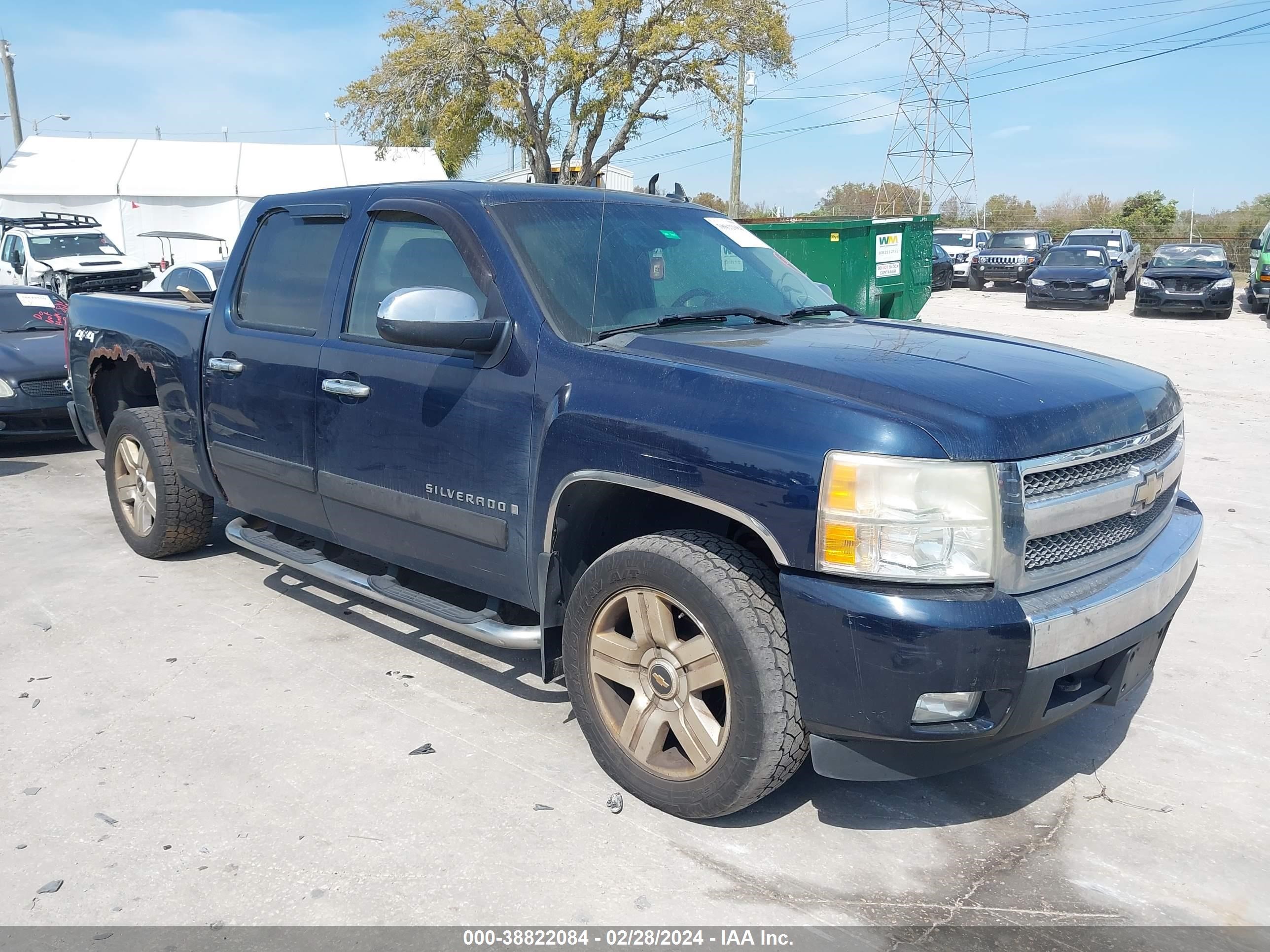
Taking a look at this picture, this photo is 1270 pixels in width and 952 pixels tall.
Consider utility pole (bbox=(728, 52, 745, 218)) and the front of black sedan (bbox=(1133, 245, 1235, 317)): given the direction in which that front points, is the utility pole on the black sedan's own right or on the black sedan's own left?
on the black sedan's own right

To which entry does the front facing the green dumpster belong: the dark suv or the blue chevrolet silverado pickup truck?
the dark suv

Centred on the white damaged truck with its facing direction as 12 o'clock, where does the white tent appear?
The white tent is roughly at 8 o'clock from the white damaged truck.

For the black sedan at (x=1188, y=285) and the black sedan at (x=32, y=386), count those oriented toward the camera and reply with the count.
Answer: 2

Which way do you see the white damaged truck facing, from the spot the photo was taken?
facing the viewer and to the right of the viewer

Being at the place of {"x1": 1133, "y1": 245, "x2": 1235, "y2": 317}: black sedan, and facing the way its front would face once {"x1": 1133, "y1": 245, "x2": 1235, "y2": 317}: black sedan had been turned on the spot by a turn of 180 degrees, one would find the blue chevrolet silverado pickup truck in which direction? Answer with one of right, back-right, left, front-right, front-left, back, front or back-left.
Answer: back

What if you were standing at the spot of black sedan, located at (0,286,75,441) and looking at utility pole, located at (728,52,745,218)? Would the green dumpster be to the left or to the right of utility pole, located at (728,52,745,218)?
right

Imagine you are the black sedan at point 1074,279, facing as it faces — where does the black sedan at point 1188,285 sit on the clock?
the black sedan at point 1188,285 is roughly at 10 o'clock from the black sedan at point 1074,279.

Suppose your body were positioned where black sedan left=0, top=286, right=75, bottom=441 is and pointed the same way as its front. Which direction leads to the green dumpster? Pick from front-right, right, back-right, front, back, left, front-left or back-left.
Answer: left

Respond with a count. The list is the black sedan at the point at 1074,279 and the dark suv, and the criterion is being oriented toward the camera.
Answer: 2

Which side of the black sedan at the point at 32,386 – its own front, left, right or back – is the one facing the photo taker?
front

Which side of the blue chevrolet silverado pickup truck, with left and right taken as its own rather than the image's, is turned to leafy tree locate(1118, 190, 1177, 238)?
left

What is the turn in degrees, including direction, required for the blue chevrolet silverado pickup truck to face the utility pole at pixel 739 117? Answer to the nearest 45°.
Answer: approximately 135° to its left

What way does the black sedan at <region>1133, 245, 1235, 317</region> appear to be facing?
toward the camera

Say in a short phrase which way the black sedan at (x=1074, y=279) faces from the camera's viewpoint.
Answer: facing the viewer

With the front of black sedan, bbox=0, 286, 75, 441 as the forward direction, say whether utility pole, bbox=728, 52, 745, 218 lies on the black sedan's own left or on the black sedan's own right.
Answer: on the black sedan's own left
